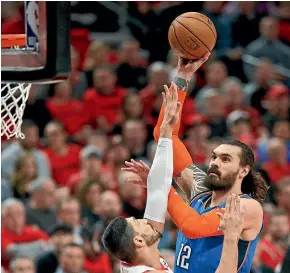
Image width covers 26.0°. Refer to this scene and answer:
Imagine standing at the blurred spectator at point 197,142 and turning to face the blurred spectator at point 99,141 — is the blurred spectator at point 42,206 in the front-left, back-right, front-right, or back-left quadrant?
front-left

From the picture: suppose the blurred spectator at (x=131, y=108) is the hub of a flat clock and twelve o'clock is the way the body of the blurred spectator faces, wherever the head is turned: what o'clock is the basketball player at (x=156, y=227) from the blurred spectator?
The basketball player is roughly at 12 o'clock from the blurred spectator.

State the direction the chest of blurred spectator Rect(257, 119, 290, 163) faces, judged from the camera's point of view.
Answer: toward the camera

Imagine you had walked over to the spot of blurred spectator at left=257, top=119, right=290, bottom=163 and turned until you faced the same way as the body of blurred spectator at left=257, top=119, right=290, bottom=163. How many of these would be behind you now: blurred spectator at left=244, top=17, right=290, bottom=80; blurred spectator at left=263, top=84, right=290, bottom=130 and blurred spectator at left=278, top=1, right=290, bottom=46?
3

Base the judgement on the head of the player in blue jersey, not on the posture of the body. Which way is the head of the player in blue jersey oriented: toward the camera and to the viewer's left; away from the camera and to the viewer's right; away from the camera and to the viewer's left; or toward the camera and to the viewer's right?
toward the camera and to the viewer's left

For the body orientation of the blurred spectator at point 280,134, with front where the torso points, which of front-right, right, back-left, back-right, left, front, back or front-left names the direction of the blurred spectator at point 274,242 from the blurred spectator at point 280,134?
front

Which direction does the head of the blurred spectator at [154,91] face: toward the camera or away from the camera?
toward the camera

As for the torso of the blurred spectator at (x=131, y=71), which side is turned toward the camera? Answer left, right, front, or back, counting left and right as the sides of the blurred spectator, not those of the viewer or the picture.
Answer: front

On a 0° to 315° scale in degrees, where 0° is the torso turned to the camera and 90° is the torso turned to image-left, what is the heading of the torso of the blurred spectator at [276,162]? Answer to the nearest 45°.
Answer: approximately 0°

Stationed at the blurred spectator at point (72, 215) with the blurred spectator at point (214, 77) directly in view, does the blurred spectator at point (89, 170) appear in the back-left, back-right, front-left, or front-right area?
front-left

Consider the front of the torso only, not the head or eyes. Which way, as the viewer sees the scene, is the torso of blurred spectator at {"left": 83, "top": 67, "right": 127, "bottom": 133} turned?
toward the camera

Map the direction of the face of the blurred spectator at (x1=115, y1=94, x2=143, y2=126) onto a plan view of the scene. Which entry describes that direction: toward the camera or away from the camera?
toward the camera

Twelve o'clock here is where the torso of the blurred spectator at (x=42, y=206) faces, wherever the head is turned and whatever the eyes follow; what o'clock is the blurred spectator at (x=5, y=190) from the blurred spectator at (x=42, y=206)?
the blurred spectator at (x=5, y=190) is roughly at 5 o'clock from the blurred spectator at (x=42, y=206).

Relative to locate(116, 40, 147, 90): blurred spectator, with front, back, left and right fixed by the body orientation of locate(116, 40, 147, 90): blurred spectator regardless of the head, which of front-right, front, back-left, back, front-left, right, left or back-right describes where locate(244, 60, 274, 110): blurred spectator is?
left

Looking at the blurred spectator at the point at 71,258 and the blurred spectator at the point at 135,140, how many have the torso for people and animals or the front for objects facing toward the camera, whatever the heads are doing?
2

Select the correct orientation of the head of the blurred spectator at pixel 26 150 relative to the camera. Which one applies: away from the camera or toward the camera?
toward the camera

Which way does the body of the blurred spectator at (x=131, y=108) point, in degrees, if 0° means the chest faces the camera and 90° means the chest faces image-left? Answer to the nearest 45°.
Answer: approximately 0°
